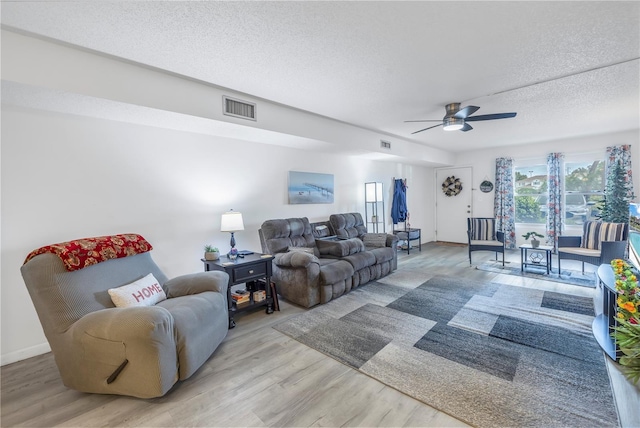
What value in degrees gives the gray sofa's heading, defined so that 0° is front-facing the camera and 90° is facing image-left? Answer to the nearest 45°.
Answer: approximately 315°

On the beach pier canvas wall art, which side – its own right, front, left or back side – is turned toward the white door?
left

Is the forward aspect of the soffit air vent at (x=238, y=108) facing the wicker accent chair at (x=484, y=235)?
no

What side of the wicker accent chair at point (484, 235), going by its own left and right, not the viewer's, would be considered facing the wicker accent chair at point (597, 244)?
left

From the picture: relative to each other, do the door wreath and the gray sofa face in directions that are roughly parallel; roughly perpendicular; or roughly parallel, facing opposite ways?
roughly perpendicular

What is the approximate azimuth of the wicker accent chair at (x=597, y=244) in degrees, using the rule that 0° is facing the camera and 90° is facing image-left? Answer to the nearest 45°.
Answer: approximately 45°

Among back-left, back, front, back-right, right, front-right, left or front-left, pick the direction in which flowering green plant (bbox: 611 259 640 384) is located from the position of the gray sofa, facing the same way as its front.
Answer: front

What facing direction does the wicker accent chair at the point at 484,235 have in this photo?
toward the camera

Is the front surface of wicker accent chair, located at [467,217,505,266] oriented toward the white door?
no

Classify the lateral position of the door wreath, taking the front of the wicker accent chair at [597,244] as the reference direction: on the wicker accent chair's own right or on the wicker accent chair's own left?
on the wicker accent chair's own right

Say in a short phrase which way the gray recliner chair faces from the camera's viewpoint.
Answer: facing the viewer and to the right of the viewer

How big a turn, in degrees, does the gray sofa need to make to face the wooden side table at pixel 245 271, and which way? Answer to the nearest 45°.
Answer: approximately 90° to its right

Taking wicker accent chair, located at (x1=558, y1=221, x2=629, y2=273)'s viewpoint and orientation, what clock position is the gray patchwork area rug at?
The gray patchwork area rug is roughly at 11 o'clock from the wicker accent chair.

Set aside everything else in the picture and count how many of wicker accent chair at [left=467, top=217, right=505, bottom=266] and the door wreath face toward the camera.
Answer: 2

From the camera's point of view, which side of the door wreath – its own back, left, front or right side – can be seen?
front

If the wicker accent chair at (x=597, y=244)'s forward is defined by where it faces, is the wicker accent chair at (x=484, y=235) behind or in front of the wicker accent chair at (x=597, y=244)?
in front

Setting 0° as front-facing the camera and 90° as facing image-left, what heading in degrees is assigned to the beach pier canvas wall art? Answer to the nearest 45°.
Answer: approximately 315°

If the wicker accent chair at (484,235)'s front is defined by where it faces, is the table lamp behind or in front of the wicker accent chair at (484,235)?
in front
